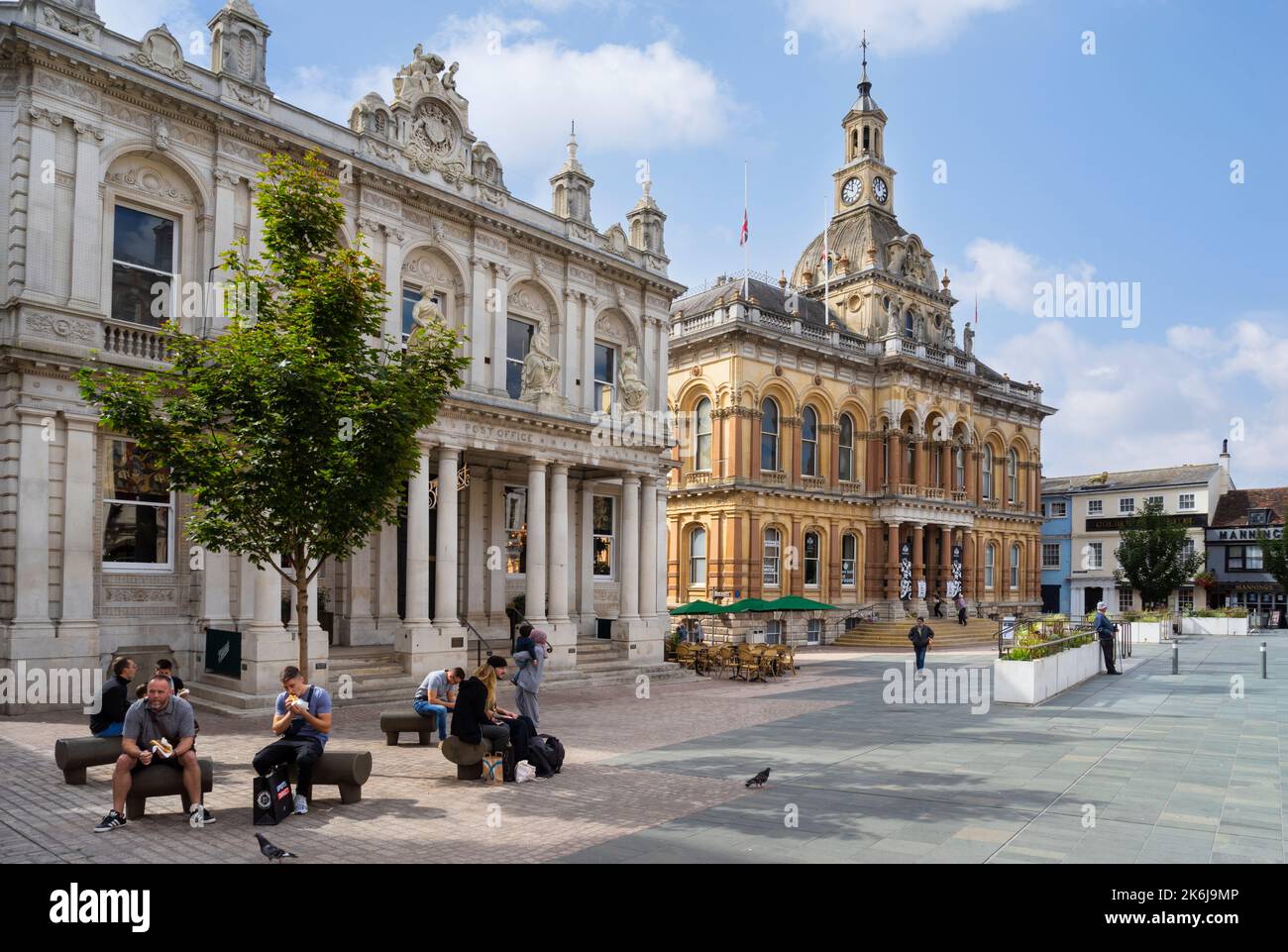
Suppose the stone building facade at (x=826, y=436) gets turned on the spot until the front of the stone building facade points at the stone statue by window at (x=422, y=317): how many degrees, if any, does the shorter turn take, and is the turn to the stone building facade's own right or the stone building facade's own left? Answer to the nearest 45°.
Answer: approximately 45° to the stone building facade's own right

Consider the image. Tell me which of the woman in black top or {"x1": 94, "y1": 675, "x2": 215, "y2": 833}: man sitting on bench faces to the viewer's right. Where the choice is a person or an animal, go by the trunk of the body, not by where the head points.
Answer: the woman in black top

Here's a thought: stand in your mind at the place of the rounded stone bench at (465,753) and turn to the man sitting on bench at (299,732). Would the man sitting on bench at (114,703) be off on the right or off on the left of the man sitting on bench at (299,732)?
right

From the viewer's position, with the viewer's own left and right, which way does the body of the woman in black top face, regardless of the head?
facing to the right of the viewer

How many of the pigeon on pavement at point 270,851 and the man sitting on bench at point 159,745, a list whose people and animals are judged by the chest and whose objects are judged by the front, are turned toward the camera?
1
